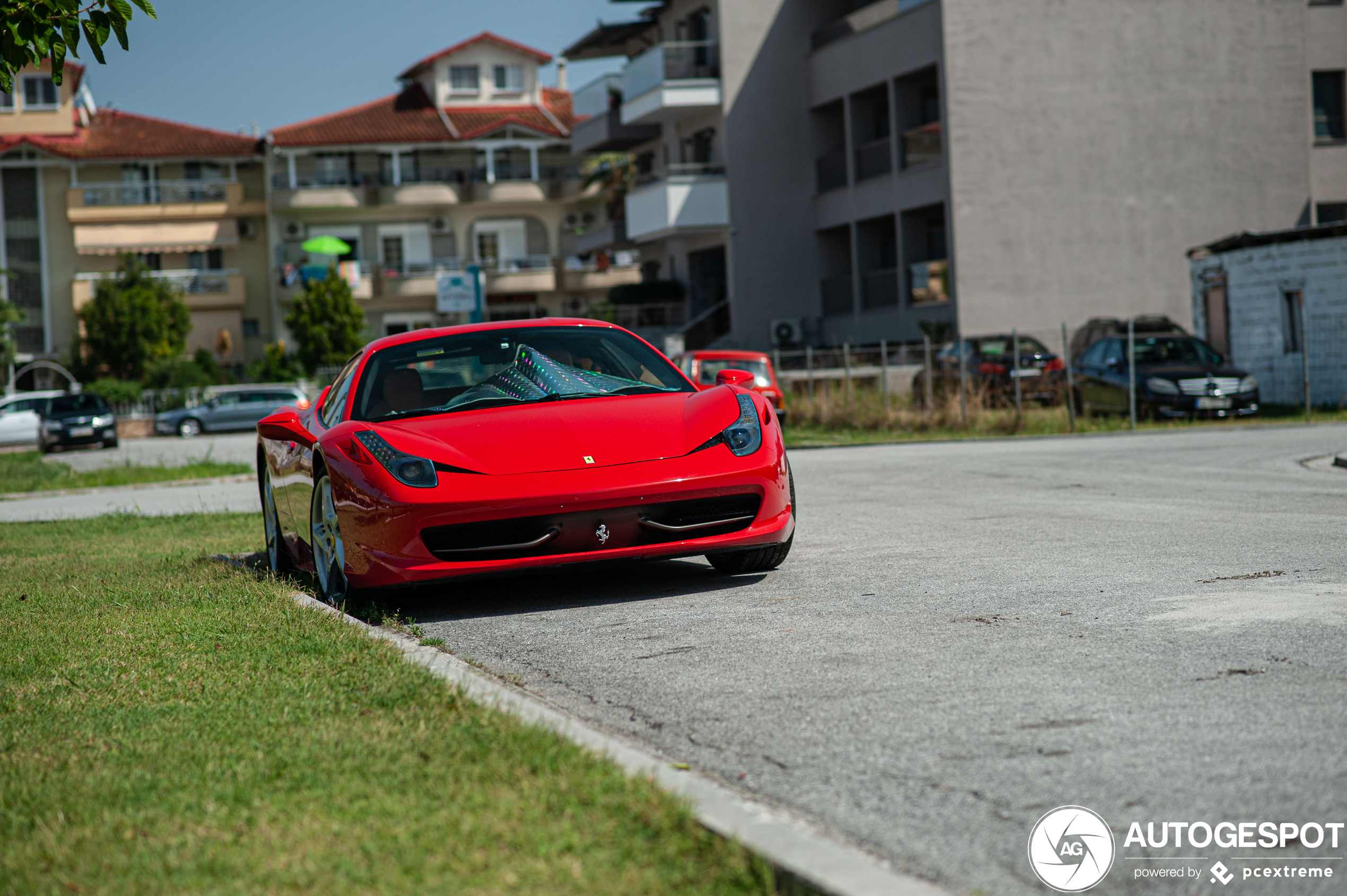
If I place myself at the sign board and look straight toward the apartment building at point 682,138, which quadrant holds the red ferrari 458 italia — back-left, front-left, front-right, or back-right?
back-right

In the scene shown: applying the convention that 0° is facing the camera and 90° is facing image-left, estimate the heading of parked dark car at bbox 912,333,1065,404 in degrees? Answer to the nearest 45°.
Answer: approximately 135°

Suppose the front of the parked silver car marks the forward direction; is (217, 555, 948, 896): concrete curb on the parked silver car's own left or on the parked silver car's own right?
on the parked silver car's own left

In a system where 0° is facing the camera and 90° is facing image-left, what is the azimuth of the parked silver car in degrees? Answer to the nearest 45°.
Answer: approximately 90°

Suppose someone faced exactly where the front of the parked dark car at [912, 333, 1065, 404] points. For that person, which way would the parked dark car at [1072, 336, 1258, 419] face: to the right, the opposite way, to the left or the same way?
the opposite way

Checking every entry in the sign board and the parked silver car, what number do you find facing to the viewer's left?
1

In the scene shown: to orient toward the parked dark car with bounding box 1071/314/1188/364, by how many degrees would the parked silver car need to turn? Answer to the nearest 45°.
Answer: approximately 135° to its left

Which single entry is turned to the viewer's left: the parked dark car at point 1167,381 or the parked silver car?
the parked silver car
